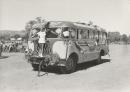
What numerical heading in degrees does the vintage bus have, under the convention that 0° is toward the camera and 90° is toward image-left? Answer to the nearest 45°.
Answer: approximately 45°
